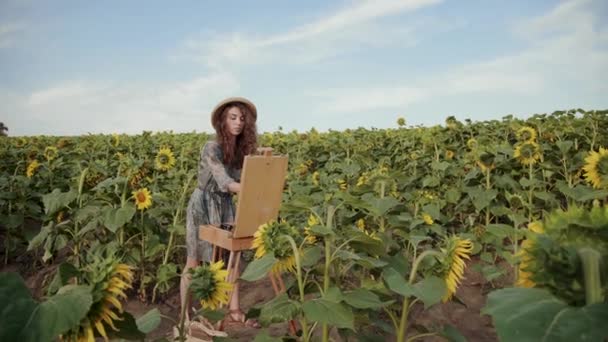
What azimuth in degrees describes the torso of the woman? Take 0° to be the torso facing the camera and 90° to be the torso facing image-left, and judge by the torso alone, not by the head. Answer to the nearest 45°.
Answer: approximately 315°

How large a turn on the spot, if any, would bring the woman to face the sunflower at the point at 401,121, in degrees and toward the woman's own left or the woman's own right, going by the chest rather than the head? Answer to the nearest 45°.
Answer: approximately 90° to the woman's own left

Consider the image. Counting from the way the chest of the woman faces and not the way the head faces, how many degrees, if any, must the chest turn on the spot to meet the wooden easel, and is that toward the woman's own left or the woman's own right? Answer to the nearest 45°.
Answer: approximately 45° to the woman's own right

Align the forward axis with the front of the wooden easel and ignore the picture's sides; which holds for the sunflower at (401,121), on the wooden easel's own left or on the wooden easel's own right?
on the wooden easel's own right

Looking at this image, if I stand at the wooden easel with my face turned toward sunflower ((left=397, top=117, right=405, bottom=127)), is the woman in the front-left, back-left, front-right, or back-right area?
front-left

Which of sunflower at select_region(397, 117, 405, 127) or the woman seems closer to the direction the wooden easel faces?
the woman

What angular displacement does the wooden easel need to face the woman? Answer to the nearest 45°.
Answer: approximately 45° to its right

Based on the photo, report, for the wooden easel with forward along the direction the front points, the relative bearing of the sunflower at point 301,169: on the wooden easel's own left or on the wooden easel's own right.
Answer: on the wooden easel's own right

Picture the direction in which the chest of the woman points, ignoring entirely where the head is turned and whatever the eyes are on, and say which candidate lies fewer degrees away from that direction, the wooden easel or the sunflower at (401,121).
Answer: the wooden easel

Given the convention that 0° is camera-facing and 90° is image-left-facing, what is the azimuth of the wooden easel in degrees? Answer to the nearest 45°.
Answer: approximately 135°

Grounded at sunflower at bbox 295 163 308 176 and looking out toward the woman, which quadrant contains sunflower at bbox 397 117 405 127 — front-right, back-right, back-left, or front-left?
back-left

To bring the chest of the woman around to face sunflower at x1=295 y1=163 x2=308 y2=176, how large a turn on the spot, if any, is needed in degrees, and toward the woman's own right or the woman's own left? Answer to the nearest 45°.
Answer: approximately 135° to the woman's own left

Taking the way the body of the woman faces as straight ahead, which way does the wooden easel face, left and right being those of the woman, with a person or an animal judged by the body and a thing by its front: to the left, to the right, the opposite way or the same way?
the opposite way
